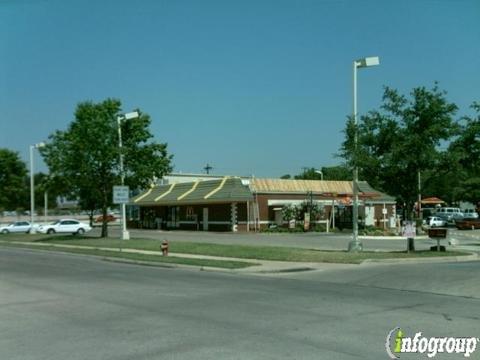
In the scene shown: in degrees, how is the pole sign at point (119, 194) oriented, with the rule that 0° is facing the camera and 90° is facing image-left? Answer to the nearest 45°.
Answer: approximately 0°
